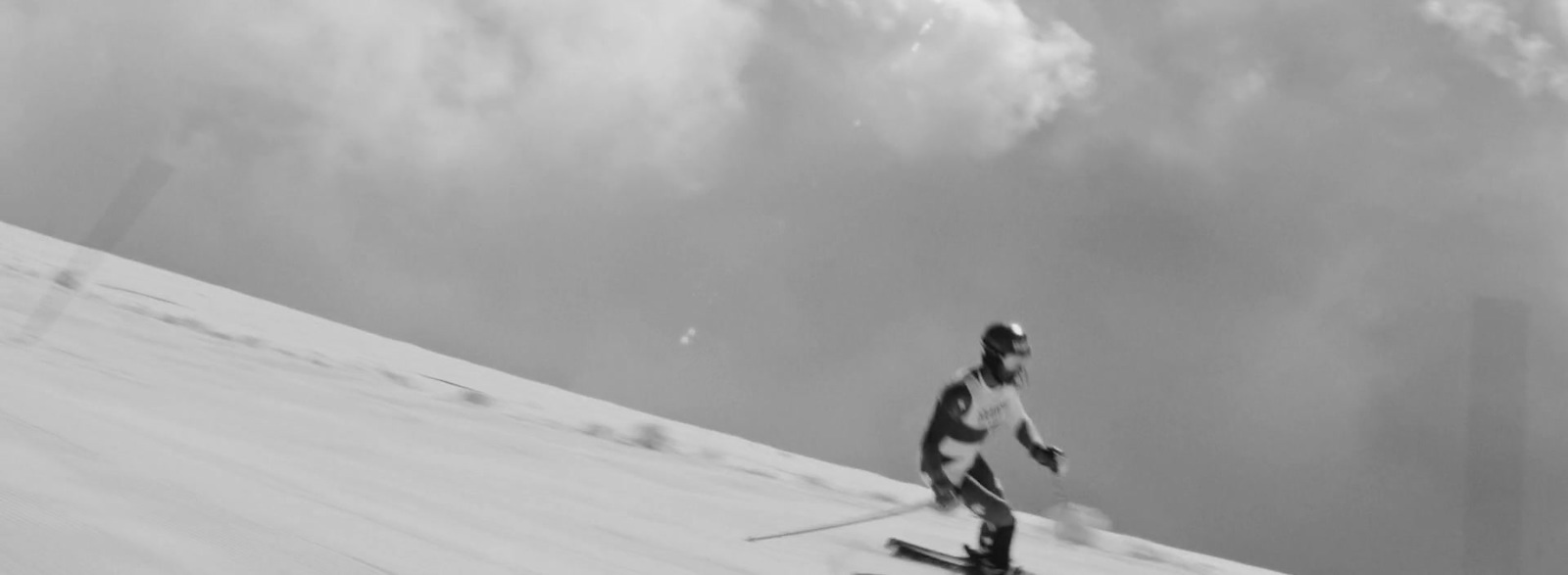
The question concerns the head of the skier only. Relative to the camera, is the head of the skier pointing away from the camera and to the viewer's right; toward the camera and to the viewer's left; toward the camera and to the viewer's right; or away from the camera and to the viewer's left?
toward the camera and to the viewer's right

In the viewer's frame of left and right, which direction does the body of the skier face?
facing the viewer and to the right of the viewer
